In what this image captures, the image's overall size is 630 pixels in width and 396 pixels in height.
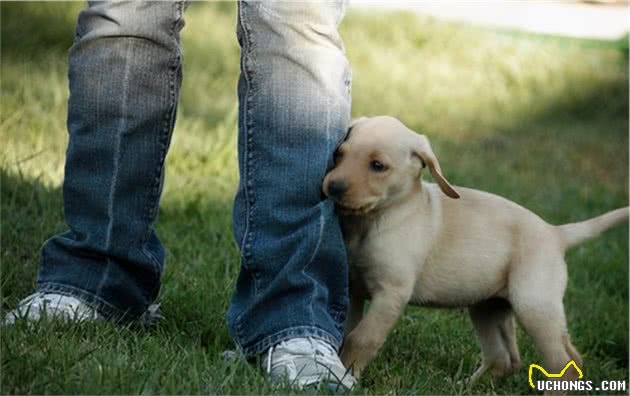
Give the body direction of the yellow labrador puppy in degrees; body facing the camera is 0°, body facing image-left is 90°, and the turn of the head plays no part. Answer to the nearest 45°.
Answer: approximately 90°
